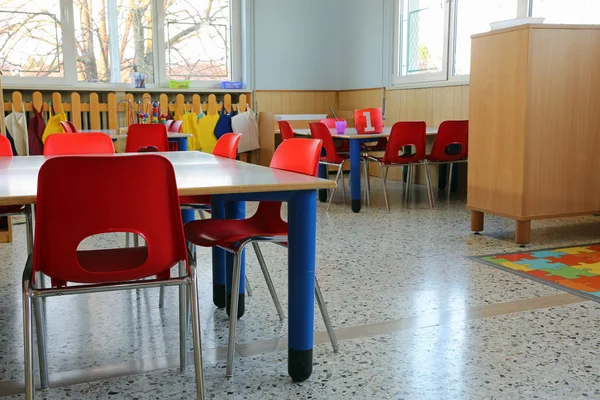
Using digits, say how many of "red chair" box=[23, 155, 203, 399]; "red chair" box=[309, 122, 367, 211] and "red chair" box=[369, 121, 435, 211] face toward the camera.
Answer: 0

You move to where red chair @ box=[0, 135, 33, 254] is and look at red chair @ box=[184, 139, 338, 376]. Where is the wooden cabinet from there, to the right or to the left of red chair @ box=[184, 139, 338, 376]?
left

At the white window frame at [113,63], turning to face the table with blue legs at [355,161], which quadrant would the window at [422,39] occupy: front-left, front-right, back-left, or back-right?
front-left

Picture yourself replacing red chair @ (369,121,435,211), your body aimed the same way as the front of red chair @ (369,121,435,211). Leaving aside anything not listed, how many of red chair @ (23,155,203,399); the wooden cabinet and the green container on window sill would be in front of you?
1

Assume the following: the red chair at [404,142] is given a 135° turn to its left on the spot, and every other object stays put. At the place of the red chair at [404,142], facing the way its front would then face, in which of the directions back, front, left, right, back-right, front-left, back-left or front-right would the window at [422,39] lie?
back

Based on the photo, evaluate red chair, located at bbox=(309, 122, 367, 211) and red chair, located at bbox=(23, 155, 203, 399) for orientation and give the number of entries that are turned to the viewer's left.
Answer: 0

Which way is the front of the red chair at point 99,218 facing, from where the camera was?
facing away from the viewer

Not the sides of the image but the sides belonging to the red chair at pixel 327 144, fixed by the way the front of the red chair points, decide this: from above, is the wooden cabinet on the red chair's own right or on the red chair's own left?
on the red chair's own right

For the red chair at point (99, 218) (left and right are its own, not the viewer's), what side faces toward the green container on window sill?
front

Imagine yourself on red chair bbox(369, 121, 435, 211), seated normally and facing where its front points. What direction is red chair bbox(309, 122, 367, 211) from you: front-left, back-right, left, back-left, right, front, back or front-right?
front-left

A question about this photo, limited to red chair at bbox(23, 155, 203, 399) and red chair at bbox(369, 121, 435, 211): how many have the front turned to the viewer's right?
0

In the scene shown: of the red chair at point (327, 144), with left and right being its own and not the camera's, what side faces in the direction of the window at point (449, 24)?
front

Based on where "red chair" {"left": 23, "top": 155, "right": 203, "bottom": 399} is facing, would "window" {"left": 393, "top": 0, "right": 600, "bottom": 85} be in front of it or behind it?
in front

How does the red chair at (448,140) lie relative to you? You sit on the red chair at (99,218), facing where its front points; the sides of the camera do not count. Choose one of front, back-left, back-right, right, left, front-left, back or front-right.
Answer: front-right

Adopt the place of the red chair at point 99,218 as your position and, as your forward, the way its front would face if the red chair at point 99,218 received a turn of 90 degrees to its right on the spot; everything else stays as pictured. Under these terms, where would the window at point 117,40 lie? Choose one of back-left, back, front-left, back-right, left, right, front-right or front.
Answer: left

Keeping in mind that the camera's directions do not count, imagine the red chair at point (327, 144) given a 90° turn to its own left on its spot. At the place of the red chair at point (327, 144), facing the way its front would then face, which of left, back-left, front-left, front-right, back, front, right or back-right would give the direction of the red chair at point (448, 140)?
back-right

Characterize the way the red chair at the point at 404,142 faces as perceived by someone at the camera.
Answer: facing away from the viewer and to the left of the viewer
